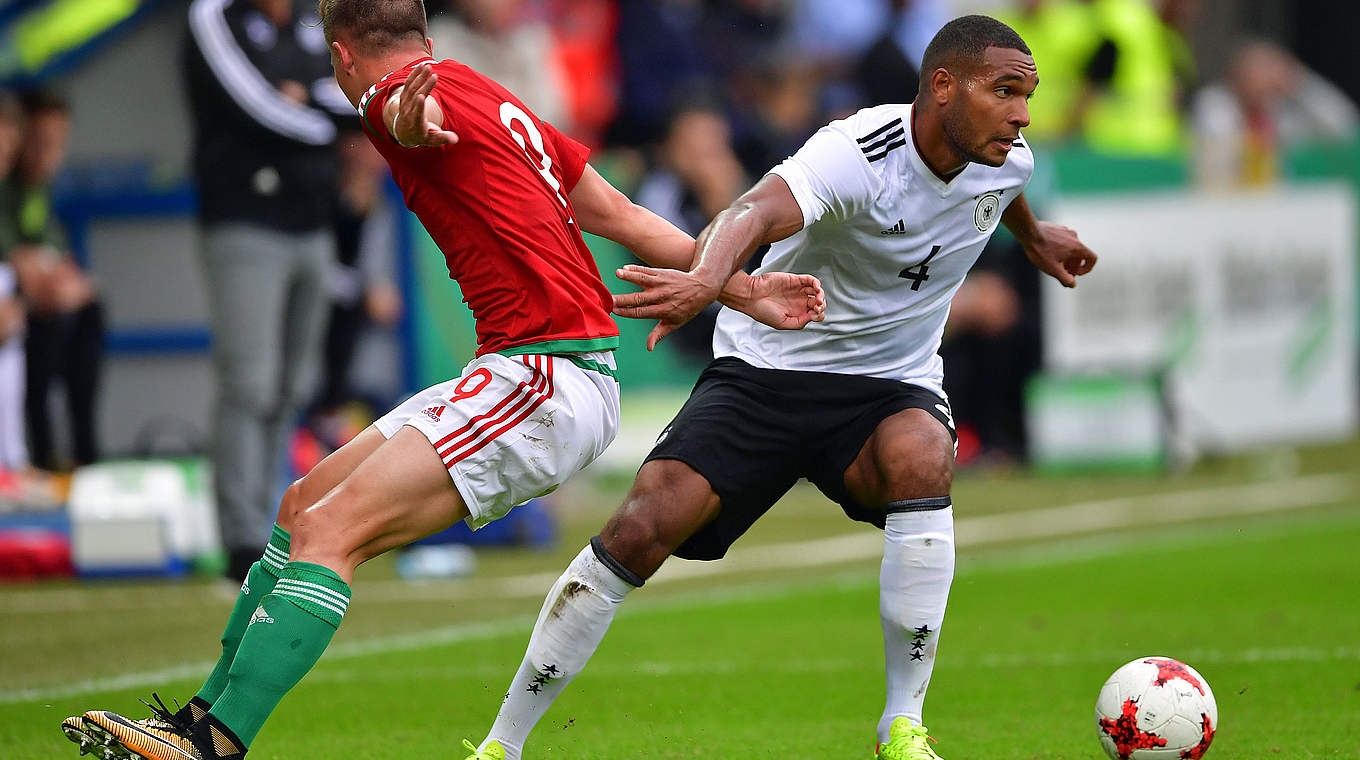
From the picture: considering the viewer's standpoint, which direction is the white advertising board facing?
facing the viewer

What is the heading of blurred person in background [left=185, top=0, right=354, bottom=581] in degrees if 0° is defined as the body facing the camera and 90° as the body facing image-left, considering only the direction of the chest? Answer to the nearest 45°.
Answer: approximately 315°

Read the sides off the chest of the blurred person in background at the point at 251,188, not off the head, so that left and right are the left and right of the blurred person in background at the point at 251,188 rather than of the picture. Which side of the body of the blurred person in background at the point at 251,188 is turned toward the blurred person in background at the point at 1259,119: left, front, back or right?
left

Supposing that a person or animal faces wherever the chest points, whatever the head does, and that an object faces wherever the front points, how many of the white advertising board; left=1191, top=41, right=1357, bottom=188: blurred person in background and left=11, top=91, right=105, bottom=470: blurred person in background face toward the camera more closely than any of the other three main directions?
3

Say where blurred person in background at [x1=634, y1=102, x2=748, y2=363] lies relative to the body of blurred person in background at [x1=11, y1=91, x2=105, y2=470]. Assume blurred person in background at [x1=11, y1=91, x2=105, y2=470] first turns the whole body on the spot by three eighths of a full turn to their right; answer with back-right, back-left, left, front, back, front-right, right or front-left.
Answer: back-right

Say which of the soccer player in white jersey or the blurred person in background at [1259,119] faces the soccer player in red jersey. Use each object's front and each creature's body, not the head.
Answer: the blurred person in background

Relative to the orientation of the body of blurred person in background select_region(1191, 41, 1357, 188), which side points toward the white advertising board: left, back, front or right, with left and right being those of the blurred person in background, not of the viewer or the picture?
front

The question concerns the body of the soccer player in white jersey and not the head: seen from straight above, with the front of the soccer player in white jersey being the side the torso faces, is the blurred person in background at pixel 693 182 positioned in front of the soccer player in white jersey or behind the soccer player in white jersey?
behind

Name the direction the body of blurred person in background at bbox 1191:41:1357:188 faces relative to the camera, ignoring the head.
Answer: toward the camera

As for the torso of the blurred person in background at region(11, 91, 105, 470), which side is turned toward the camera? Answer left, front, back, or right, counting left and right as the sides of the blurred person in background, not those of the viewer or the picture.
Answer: front

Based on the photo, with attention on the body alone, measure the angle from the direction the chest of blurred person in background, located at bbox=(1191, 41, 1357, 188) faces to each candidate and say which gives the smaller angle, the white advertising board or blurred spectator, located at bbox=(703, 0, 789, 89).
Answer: the white advertising board

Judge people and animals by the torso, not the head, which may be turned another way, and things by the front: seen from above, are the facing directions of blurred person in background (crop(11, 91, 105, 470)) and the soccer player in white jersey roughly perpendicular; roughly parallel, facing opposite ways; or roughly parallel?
roughly parallel

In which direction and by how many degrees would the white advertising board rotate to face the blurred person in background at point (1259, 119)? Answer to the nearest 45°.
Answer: approximately 180°

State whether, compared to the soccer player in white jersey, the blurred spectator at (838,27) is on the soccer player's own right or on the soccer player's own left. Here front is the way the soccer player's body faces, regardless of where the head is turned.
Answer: on the soccer player's own left

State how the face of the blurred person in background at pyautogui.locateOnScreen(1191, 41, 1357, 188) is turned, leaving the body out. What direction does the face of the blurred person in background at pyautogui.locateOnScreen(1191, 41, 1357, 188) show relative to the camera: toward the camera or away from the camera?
toward the camera

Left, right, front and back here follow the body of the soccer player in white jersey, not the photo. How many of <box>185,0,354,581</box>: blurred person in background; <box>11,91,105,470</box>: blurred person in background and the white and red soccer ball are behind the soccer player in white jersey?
2

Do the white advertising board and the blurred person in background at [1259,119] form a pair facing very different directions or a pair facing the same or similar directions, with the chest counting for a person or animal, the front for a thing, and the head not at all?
same or similar directions
